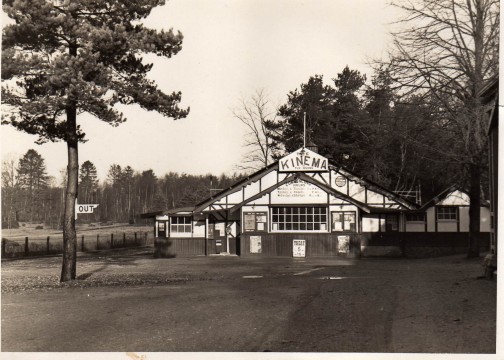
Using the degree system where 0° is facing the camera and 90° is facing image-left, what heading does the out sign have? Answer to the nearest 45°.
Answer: approximately 0°

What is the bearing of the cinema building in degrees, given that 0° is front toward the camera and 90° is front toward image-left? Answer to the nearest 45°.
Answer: approximately 0°

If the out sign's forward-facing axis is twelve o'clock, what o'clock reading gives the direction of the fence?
The fence is roughly at 6 o'clock from the out sign.

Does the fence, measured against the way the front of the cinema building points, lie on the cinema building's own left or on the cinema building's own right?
on the cinema building's own right
